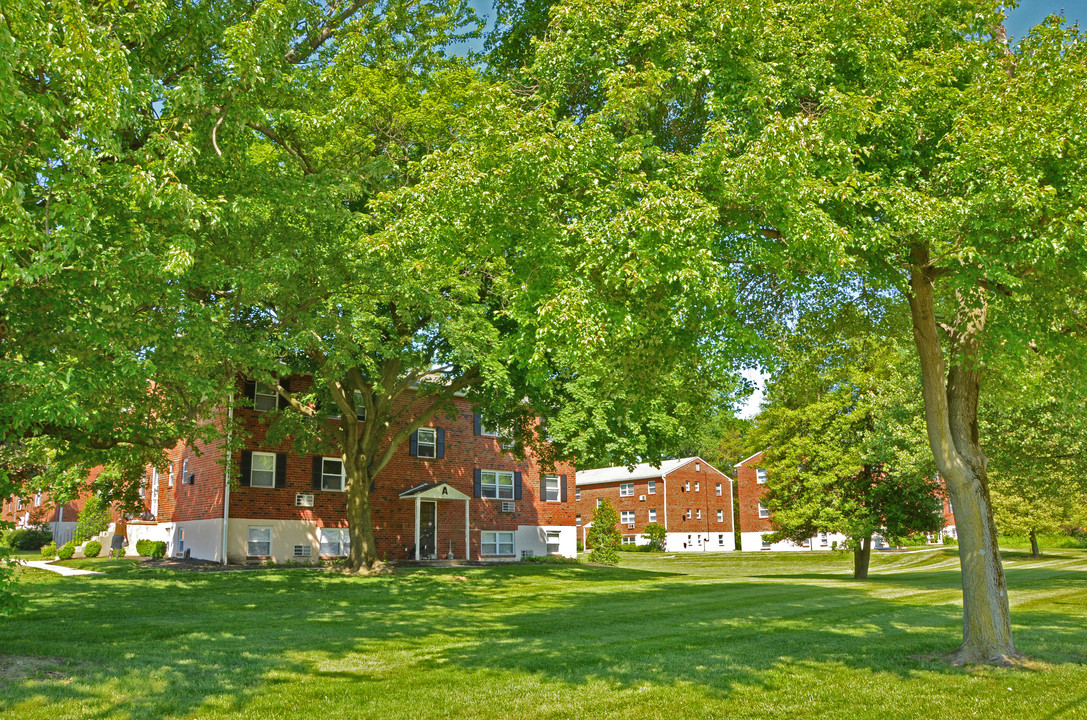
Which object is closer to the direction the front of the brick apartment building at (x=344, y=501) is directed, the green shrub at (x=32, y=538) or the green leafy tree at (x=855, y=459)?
the green leafy tree

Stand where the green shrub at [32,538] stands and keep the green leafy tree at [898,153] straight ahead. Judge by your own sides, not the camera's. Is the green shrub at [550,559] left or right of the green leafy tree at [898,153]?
left

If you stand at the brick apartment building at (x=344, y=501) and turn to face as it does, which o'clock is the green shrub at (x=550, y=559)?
The green shrub is roughly at 10 o'clock from the brick apartment building.

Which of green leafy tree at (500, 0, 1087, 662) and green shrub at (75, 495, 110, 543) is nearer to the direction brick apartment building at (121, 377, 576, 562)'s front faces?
the green leafy tree

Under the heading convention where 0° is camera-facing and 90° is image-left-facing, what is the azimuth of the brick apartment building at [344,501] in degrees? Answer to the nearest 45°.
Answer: approximately 315°
